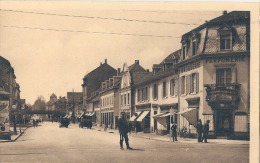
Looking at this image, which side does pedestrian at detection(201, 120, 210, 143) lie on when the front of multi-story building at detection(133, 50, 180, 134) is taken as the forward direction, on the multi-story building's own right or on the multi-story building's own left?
on the multi-story building's own left

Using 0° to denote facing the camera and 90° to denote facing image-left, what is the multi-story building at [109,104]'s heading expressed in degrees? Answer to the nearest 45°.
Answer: approximately 45°

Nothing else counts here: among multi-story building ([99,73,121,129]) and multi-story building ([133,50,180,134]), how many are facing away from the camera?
0

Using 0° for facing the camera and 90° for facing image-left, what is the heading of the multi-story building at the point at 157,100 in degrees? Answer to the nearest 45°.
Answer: approximately 45°

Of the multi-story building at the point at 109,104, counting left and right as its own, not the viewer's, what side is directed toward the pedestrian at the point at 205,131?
left

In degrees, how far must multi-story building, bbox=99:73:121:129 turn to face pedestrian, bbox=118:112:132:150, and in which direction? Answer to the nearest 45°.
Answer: approximately 45° to its left
